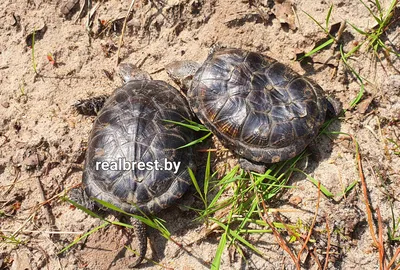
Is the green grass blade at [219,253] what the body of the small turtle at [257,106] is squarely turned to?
no

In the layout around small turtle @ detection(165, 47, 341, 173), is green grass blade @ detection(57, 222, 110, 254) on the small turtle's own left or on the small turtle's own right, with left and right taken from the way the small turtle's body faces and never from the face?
on the small turtle's own left

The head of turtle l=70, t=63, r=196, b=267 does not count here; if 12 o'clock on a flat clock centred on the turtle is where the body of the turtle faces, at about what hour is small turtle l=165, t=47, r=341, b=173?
The small turtle is roughly at 3 o'clock from the turtle.

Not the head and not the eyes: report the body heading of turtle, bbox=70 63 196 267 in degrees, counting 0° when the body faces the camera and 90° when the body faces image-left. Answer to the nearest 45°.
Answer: approximately 180°

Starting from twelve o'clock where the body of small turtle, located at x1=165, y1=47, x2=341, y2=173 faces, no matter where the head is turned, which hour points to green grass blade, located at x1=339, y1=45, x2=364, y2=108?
The green grass blade is roughly at 4 o'clock from the small turtle.

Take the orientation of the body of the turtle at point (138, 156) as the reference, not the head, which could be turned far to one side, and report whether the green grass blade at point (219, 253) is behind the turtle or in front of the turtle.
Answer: behind

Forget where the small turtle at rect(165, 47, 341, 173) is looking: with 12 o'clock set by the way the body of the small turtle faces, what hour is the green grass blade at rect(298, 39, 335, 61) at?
The green grass blade is roughly at 3 o'clock from the small turtle.

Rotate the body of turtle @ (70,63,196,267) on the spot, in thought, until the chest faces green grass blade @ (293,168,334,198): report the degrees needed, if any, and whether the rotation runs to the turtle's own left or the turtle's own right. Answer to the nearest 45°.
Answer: approximately 90° to the turtle's own right

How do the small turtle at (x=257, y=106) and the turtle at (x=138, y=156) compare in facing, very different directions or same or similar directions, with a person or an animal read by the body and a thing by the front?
same or similar directions

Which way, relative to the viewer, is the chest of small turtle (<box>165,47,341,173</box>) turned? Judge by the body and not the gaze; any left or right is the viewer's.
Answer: facing away from the viewer and to the left of the viewer

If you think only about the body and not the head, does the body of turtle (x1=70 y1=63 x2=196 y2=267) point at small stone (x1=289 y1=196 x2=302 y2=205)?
no

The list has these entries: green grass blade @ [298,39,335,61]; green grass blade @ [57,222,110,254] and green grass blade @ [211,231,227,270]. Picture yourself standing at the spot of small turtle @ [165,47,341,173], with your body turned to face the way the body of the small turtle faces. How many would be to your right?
1

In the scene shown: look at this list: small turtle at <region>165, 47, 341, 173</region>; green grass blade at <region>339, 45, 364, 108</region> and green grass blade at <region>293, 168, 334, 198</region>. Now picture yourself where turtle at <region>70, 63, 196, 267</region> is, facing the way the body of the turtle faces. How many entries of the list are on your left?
0
